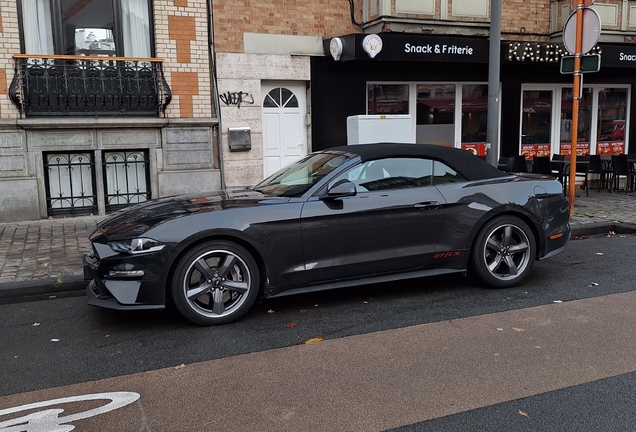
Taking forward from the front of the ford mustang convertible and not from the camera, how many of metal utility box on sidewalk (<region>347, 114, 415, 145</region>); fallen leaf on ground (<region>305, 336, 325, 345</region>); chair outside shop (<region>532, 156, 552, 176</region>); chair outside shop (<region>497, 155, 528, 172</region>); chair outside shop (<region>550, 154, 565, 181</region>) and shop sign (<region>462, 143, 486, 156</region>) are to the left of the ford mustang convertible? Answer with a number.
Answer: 1

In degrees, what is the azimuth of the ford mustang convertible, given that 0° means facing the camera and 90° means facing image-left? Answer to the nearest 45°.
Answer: approximately 90°

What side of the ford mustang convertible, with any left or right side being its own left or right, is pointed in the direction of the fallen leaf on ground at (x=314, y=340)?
left

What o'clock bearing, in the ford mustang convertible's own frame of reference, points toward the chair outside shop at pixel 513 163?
The chair outside shop is roughly at 4 o'clock from the ford mustang convertible.

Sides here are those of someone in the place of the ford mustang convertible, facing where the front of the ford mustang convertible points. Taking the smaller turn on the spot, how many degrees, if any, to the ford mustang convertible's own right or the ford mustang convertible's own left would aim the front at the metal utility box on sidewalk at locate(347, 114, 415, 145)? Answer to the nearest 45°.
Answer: approximately 90° to the ford mustang convertible's own right

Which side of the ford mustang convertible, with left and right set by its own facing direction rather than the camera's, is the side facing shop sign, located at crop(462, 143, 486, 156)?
right

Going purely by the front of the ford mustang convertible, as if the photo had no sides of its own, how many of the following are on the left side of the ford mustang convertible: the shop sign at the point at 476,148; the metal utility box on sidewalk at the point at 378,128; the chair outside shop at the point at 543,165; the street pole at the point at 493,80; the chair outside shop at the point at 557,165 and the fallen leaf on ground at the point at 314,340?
1

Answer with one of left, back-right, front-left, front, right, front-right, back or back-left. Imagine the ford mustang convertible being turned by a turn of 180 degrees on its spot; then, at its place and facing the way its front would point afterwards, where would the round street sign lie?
front-left

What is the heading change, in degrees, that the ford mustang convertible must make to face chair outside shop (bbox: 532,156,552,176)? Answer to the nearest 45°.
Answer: approximately 135° to its right

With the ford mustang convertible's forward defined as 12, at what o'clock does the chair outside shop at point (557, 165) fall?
The chair outside shop is roughly at 4 o'clock from the ford mustang convertible.

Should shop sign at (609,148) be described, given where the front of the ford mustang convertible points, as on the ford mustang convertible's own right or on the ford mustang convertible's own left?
on the ford mustang convertible's own right

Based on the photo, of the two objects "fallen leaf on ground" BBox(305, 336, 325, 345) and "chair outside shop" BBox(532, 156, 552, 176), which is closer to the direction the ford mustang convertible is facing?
the fallen leaf on ground

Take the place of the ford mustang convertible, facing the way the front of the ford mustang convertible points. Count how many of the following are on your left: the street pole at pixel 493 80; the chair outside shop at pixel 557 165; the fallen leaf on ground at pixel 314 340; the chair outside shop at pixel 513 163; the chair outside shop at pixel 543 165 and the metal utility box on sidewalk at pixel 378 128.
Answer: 1

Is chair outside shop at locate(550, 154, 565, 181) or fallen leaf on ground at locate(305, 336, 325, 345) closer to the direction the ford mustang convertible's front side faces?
the fallen leaf on ground
